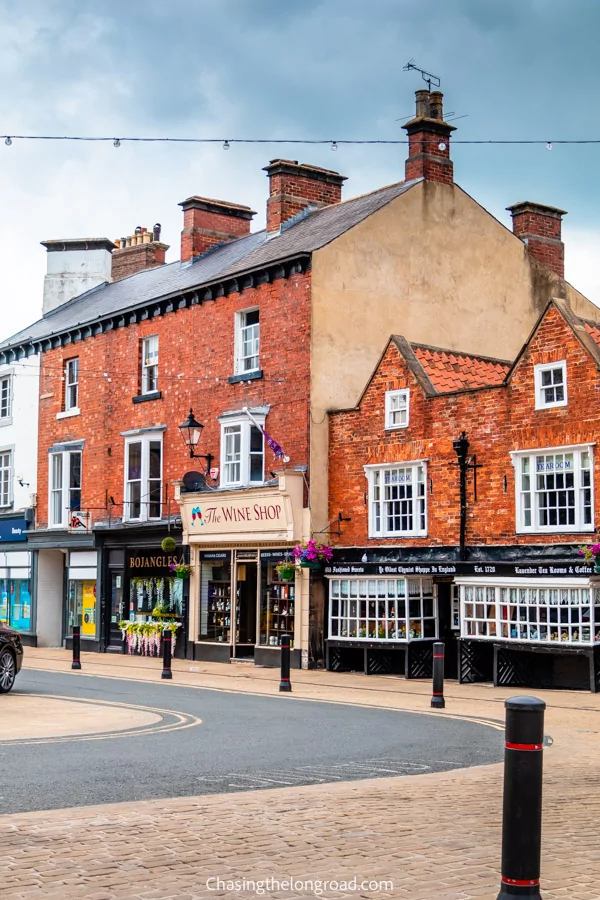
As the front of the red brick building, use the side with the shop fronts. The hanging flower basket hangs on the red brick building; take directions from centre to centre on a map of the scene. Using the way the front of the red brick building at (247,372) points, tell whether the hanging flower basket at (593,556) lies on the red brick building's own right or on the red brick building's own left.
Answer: on the red brick building's own left

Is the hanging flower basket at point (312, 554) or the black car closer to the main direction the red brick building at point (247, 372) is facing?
the black car

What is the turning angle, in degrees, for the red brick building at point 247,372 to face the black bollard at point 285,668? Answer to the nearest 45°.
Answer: approximately 45° to its left

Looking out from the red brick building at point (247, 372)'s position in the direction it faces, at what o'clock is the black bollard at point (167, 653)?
The black bollard is roughly at 11 o'clock from the red brick building.

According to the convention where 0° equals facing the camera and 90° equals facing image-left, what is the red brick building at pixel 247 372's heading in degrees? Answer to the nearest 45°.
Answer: approximately 45°
